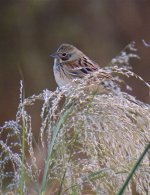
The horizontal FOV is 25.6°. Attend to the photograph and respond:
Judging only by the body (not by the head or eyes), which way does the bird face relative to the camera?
to the viewer's left
